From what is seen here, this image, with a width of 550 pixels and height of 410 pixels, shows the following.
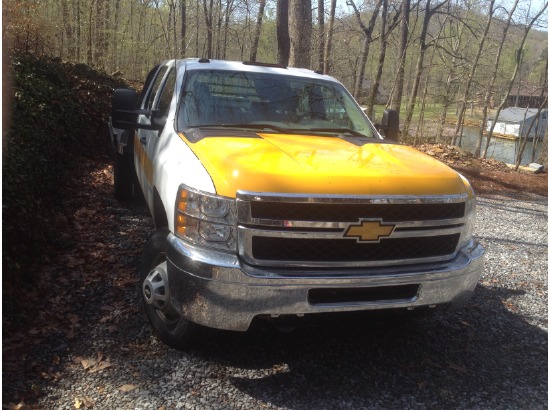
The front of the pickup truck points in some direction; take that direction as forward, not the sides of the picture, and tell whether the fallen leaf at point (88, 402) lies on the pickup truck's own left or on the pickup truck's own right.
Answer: on the pickup truck's own right

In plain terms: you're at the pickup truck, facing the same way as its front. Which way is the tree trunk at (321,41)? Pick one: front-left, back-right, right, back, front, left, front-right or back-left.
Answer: back-left

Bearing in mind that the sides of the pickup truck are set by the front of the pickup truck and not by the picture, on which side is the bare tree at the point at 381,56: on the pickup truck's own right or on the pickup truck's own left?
on the pickup truck's own left

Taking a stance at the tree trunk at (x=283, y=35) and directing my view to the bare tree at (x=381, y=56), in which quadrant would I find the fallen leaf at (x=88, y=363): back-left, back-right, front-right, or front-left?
back-right

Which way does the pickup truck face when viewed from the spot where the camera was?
facing the viewer and to the right of the viewer

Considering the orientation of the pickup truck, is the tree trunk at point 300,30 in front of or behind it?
behind
